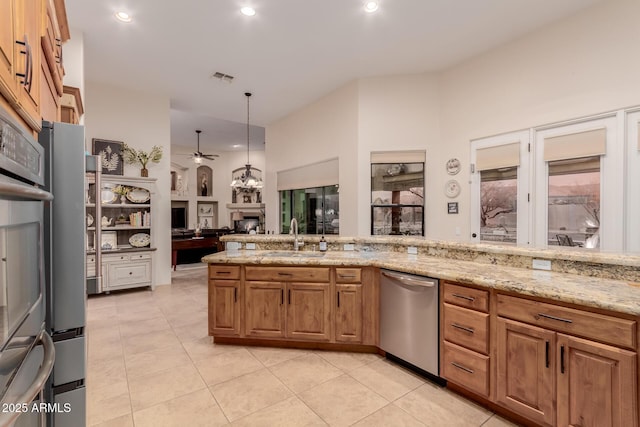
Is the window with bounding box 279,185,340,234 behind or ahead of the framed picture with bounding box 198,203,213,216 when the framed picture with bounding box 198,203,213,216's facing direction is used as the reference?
ahead

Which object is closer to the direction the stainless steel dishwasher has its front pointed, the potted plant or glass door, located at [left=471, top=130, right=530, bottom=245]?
the potted plant

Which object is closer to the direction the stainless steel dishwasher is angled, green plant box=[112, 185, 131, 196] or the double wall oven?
the double wall oven

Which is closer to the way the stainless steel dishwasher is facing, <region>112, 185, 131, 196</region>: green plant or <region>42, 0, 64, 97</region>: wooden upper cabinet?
the wooden upper cabinet

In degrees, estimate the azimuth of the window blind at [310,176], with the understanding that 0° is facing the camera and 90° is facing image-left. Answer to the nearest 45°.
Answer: approximately 45°

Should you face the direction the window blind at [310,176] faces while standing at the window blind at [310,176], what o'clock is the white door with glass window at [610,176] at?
The white door with glass window is roughly at 9 o'clock from the window blind.

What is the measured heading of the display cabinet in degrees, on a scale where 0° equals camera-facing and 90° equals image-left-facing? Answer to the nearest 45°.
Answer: approximately 315°

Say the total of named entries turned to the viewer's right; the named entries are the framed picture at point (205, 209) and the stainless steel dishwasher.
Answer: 0

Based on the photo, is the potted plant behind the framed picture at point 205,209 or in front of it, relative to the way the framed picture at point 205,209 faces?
in front

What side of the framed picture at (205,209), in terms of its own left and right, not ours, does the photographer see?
front

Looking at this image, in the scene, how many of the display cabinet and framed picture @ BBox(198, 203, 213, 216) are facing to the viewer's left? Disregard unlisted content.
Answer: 0
